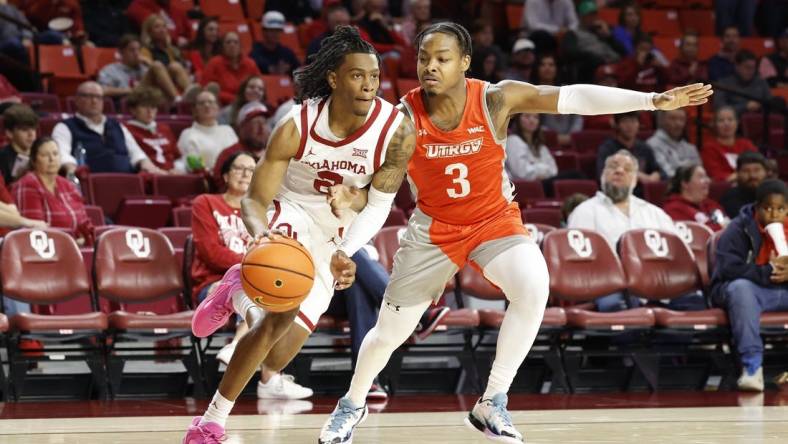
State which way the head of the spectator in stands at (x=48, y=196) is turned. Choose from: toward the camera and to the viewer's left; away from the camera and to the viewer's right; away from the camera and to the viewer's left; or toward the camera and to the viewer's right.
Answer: toward the camera and to the viewer's right

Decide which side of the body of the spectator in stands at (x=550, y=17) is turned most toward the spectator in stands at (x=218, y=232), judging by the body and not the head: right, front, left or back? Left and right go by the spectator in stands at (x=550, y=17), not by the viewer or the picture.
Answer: front

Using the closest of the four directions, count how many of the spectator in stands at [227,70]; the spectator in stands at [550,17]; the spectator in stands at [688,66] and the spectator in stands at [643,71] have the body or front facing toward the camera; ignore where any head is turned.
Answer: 4

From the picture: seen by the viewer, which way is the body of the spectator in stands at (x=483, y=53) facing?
toward the camera

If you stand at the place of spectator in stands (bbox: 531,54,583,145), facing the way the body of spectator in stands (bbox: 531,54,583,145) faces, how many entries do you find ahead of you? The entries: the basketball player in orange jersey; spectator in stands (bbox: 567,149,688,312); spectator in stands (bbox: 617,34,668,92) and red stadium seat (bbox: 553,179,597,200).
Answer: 3

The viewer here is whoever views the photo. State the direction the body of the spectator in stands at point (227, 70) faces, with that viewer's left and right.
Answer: facing the viewer

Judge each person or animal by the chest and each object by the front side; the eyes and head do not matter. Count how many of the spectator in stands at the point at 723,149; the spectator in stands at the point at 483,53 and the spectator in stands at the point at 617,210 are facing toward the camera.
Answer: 3

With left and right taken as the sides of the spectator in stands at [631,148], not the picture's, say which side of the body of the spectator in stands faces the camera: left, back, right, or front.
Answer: front

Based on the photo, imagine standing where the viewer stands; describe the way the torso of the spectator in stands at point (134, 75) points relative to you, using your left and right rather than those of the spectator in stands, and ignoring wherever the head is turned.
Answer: facing the viewer and to the right of the viewer

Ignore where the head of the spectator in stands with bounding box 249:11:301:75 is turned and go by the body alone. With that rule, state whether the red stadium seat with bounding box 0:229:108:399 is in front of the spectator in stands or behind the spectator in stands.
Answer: in front

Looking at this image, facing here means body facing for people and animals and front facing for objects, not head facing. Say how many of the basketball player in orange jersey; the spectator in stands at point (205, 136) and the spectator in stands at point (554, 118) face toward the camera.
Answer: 3

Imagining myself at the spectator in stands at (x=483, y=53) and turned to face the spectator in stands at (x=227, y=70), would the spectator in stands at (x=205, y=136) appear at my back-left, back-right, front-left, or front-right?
front-left

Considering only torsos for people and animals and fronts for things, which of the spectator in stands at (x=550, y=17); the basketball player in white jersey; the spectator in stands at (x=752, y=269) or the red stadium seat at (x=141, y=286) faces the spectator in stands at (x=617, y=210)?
the spectator in stands at (x=550, y=17)

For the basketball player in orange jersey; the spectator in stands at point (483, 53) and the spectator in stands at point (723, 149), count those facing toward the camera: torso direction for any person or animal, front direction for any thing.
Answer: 3
